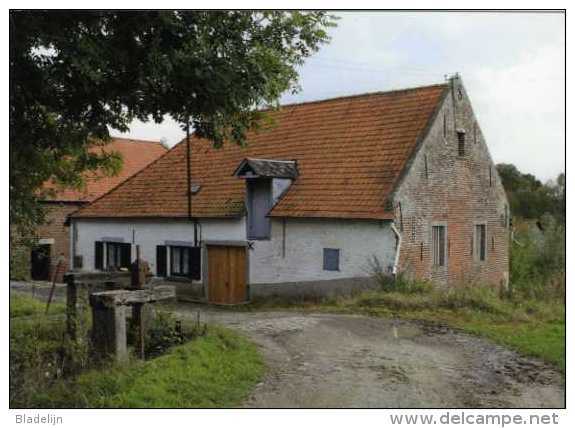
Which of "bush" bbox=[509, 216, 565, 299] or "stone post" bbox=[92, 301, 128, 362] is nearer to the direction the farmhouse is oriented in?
the stone post

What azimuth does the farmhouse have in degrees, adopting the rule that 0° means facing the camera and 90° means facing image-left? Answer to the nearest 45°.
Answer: approximately 45°

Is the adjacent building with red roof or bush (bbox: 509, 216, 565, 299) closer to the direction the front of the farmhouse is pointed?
the adjacent building with red roof
